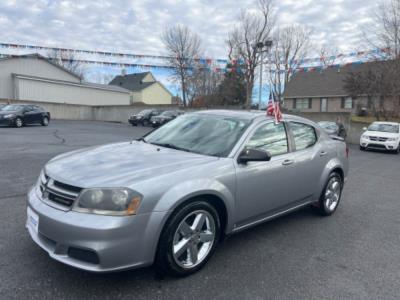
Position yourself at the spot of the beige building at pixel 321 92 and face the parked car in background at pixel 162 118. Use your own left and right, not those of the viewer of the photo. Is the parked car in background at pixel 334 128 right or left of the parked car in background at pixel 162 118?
left

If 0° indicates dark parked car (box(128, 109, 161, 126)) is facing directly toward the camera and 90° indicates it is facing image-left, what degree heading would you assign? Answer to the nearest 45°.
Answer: approximately 45°

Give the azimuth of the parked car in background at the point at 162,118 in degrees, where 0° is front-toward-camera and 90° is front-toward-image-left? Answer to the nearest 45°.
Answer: approximately 45°

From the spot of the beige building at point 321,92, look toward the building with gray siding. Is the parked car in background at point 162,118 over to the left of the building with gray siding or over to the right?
left

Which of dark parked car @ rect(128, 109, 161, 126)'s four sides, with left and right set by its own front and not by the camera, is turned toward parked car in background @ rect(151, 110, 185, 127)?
left

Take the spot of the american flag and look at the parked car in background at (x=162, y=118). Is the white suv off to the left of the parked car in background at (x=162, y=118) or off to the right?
right
